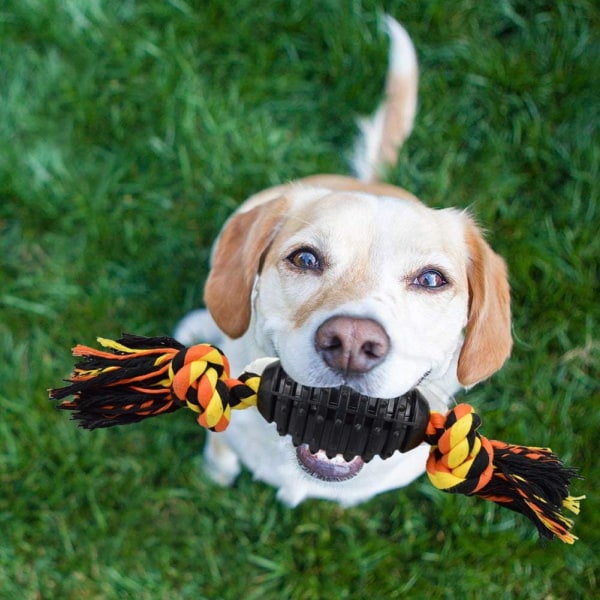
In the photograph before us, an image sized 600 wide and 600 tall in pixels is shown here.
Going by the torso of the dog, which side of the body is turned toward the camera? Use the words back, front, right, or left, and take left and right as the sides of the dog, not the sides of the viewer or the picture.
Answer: front
